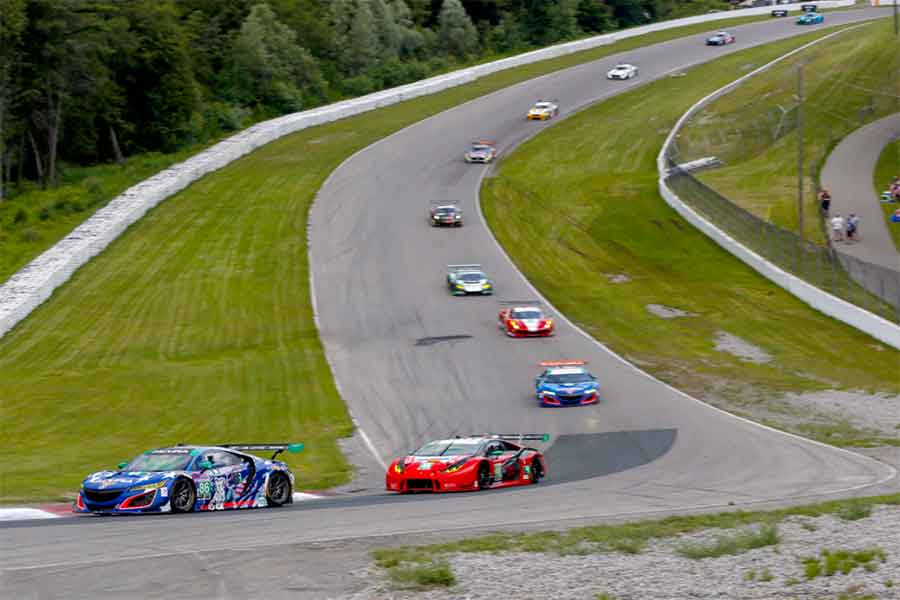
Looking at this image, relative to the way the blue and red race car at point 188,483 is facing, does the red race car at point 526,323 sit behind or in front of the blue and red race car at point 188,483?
behind

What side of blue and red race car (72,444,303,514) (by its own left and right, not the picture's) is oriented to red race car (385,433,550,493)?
back

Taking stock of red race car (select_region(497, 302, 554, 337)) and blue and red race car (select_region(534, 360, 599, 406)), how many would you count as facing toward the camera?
2

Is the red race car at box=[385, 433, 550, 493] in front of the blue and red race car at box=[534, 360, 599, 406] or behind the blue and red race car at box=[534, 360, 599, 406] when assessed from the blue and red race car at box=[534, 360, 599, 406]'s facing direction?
in front

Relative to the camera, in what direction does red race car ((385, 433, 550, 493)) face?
facing the viewer and to the left of the viewer

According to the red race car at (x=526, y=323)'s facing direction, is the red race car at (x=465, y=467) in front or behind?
in front

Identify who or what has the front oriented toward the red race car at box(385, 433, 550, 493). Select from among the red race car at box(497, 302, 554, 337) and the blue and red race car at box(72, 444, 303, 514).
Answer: the red race car at box(497, 302, 554, 337)

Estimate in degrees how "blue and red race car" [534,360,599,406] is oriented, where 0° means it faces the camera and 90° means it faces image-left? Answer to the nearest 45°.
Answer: approximately 0°

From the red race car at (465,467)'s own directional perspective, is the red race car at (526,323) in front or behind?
behind

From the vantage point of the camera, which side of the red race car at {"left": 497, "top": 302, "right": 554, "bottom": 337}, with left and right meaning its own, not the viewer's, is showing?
front

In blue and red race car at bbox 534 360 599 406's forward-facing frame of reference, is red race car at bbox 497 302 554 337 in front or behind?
behind
